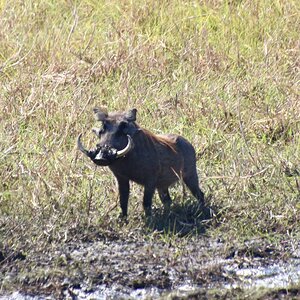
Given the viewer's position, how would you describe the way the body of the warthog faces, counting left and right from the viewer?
facing the viewer and to the left of the viewer
